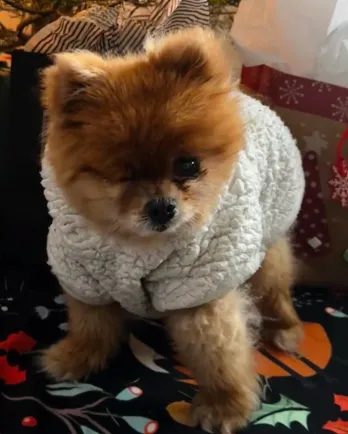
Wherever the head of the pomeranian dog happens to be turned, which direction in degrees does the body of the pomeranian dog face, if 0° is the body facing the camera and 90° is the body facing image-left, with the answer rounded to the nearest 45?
approximately 45°

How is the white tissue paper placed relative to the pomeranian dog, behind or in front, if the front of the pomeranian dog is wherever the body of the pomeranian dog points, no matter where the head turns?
behind
